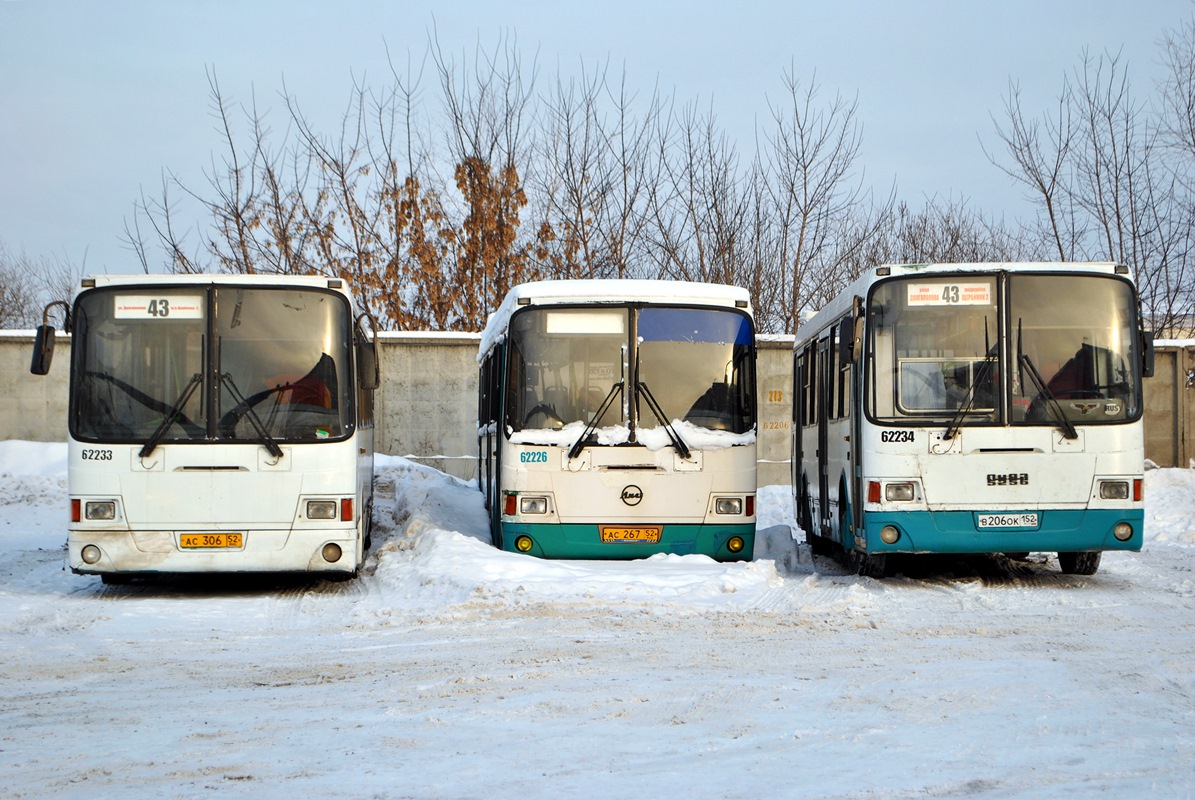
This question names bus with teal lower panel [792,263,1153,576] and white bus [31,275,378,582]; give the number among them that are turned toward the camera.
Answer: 2

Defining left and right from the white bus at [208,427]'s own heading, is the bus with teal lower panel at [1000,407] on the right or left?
on its left

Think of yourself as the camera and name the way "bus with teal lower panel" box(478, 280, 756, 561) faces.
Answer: facing the viewer

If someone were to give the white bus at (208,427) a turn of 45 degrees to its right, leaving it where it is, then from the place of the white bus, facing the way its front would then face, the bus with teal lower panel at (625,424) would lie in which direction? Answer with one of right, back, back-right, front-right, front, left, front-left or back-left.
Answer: back-left

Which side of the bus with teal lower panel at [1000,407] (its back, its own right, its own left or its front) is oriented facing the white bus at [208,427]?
right
